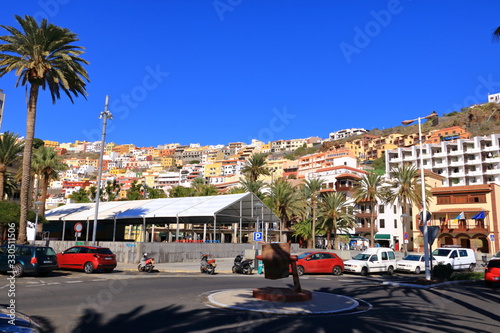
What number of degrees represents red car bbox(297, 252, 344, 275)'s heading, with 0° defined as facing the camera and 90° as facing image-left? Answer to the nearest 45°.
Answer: approximately 90°

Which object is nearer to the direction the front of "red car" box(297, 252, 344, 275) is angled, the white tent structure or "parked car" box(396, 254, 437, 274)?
the white tent structure

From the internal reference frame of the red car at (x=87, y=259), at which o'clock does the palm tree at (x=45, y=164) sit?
The palm tree is roughly at 1 o'clock from the red car.

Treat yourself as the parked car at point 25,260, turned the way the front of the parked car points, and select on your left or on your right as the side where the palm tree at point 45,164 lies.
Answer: on your right

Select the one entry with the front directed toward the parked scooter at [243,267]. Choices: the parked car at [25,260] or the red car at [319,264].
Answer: the red car

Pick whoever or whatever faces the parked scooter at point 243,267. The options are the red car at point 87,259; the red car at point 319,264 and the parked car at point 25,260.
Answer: the red car at point 319,264

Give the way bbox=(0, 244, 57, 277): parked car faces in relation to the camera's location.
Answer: facing away from the viewer and to the left of the viewer

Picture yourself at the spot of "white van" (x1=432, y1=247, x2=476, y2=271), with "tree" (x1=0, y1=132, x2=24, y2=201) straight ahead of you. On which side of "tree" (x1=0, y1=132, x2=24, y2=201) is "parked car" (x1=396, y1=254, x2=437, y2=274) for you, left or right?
left
